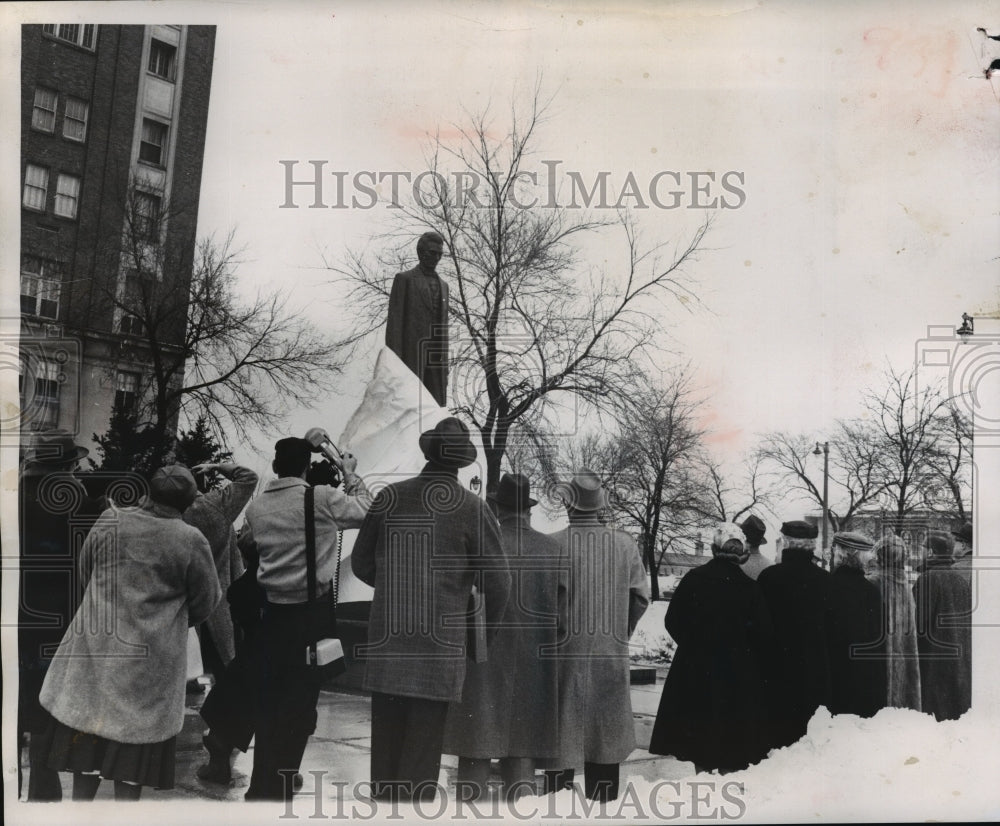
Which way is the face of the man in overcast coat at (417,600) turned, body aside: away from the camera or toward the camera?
away from the camera

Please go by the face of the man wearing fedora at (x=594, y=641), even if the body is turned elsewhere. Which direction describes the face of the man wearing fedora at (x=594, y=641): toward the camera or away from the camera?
away from the camera

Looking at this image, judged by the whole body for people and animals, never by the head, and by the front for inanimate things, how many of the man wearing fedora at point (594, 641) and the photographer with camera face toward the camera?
0

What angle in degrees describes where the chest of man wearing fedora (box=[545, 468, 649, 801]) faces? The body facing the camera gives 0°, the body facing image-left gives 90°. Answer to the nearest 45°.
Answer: approximately 180°

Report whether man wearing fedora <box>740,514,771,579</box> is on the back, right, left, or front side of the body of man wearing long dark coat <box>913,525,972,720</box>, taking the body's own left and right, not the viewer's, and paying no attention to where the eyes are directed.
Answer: left

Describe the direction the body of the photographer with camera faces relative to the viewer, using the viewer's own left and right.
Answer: facing away from the viewer and to the right of the viewer

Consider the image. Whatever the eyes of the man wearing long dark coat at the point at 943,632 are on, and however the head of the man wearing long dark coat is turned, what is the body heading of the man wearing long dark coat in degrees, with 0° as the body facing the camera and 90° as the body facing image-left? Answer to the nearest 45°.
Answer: approximately 135°

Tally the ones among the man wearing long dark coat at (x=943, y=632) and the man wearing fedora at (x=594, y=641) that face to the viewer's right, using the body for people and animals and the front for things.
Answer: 0
